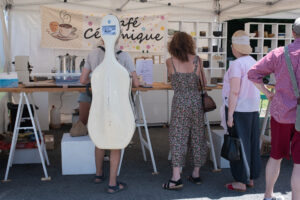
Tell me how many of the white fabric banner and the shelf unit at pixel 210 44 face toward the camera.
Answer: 2

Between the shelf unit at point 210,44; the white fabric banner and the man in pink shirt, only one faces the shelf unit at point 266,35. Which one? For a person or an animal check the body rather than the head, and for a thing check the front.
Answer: the man in pink shirt

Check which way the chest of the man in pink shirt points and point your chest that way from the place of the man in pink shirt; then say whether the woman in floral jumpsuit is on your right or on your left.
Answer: on your left

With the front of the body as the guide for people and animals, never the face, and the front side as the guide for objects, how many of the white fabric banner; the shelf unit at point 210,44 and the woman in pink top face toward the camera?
2

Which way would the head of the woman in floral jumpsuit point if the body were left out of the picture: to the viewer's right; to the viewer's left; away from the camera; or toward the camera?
away from the camera

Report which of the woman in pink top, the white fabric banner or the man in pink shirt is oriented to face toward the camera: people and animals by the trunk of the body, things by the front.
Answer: the white fabric banner

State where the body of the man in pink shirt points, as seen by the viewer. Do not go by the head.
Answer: away from the camera

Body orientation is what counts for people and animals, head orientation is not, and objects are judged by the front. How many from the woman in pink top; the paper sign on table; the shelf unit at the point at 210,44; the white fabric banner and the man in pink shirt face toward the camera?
3

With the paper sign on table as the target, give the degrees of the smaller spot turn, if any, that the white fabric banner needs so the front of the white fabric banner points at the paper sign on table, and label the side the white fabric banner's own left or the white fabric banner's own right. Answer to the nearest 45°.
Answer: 0° — it already faces it

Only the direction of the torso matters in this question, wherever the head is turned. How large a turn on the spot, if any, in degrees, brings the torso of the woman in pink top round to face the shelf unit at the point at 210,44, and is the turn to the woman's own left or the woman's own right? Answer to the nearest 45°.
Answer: approximately 45° to the woman's own right

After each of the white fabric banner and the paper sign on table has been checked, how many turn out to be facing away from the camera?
0
